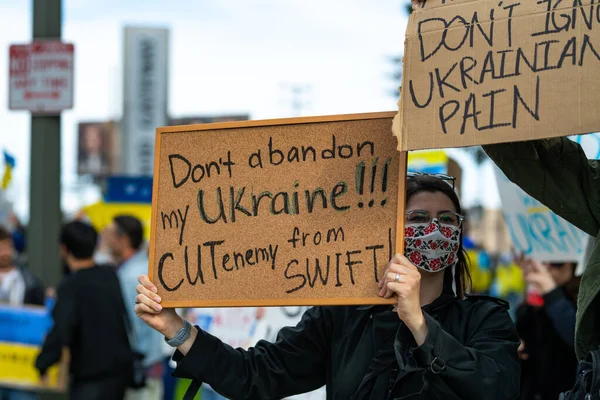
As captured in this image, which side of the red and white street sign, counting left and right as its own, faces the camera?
front

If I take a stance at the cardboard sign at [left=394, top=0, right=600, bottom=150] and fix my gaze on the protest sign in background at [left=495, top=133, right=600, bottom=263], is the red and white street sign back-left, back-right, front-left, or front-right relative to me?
front-left

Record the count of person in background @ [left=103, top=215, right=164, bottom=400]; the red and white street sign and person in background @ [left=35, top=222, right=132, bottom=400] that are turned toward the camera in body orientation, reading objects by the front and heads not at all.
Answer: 1

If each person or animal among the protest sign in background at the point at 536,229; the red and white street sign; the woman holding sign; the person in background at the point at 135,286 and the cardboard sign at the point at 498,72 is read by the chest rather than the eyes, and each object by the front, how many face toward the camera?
4

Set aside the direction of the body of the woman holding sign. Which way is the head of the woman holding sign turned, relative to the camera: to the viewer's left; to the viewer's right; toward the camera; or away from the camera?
toward the camera

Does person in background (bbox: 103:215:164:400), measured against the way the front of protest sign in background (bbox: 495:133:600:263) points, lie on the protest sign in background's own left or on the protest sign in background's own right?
on the protest sign in background's own right

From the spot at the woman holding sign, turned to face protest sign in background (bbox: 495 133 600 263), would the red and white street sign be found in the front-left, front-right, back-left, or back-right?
front-left

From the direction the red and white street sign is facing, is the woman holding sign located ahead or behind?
ahead

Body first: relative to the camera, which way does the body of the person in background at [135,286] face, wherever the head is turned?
to the viewer's left

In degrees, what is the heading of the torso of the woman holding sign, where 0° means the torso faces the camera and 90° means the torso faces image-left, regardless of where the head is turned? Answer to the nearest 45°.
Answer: approximately 0°

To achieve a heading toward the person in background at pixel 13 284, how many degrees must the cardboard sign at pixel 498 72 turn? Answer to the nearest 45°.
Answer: approximately 135° to its right

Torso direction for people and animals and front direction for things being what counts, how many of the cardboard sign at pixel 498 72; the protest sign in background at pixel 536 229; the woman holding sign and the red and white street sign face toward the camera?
4

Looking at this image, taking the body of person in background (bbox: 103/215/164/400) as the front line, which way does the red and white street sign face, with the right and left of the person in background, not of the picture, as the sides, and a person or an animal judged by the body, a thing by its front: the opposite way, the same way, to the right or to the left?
to the left
